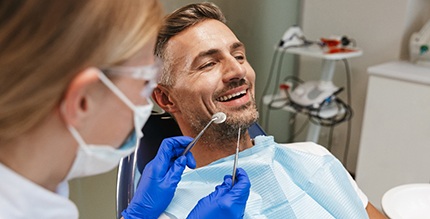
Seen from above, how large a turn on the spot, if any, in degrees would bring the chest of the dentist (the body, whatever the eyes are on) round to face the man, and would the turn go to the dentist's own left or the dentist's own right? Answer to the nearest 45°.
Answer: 0° — they already face them

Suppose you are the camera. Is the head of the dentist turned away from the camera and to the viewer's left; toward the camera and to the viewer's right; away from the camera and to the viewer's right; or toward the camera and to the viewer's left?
away from the camera and to the viewer's right

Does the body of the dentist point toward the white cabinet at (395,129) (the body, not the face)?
yes

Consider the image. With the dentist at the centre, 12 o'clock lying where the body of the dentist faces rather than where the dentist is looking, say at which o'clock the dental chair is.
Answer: The dental chair is roughly at 11 o'clock from the dentist.

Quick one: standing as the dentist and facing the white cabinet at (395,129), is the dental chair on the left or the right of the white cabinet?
left

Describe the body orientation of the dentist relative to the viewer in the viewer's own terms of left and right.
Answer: facing away from the viewer and to the right of the viewer

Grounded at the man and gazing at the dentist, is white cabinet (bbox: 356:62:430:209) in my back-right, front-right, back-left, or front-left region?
back-left

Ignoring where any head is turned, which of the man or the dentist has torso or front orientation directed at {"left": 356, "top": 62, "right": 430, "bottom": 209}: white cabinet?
the dentist

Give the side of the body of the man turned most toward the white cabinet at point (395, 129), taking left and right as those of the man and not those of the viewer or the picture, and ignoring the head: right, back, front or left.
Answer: left
